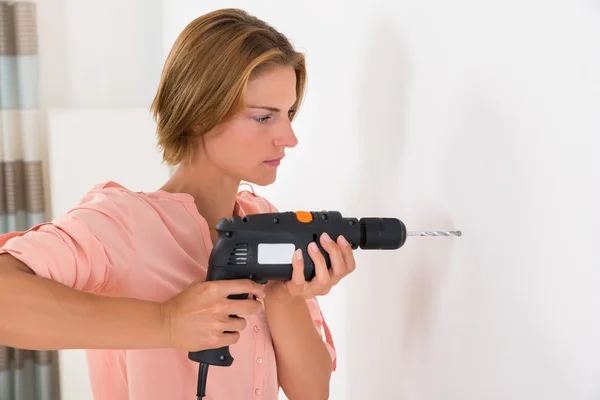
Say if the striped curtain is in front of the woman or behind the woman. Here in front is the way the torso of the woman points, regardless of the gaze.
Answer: behind

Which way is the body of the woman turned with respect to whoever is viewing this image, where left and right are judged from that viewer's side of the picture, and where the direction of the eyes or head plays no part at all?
facing the viewer and to the right of the viewer

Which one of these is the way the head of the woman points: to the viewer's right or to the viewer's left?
to the viewer's right
